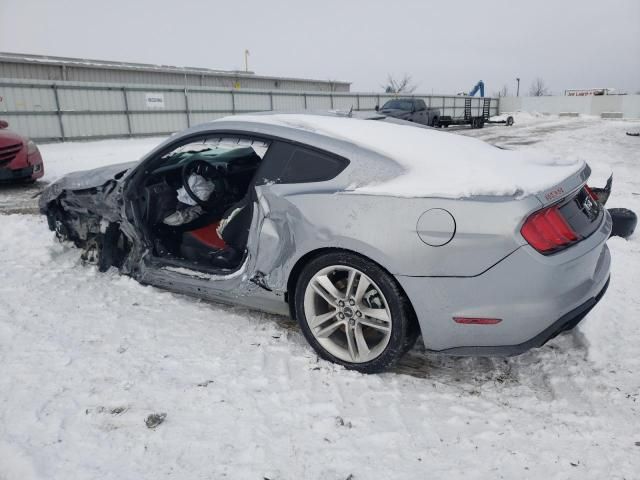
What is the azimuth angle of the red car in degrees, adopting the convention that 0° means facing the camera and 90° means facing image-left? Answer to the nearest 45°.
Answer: approximately 315°

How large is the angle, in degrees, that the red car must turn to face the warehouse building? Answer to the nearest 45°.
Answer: approximately 135° to its left

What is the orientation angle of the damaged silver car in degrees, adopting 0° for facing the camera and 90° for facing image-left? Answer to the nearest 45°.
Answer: approximately 135°

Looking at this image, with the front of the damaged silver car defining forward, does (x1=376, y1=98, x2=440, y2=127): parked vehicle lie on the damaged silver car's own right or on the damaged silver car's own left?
on the damaged silver car's own right
